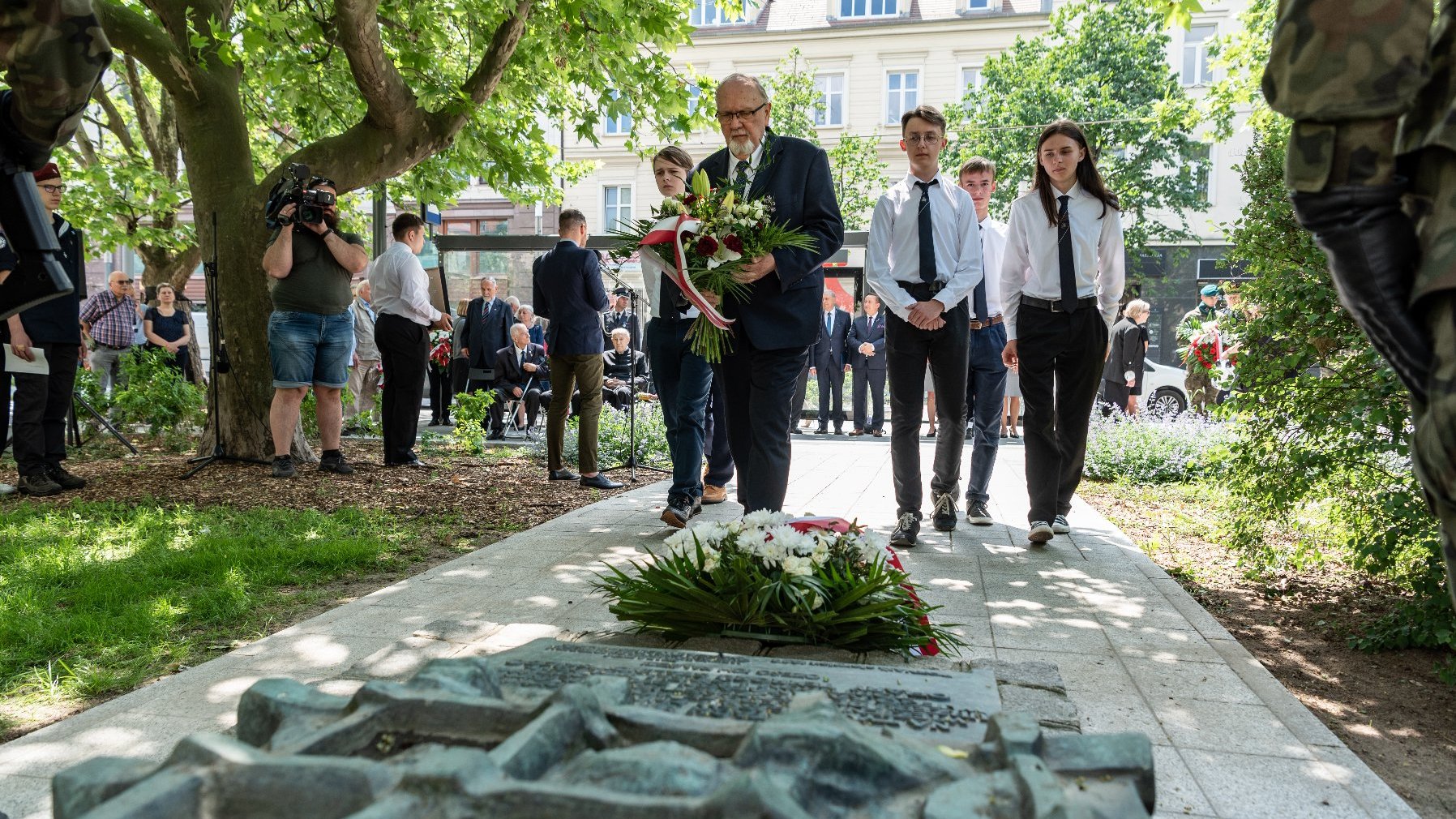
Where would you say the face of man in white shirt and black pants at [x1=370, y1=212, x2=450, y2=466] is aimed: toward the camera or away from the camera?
away from the camera

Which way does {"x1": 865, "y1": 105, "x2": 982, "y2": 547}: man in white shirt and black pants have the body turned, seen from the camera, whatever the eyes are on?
toward the camera

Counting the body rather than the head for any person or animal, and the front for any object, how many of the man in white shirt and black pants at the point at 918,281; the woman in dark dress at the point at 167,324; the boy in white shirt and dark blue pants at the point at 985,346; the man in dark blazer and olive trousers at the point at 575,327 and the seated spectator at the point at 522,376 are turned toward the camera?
4

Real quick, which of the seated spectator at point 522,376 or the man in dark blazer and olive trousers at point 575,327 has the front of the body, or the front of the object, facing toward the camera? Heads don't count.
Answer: the seated spectator

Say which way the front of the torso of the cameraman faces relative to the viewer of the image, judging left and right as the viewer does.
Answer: facing the viewer

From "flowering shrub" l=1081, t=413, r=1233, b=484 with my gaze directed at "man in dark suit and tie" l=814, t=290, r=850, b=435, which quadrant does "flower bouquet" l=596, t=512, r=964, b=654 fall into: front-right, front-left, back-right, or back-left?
back-left

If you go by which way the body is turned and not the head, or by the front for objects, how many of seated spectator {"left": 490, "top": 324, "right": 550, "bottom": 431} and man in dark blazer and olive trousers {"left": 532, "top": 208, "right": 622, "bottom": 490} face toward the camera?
1

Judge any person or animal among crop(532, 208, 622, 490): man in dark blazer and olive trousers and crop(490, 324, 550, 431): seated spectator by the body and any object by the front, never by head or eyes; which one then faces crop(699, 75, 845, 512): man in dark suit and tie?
the seated spectator

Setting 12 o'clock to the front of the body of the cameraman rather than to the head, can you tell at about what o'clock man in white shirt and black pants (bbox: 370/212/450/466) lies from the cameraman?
The man in white shirt and black pants is roughly at 7 o'clock from the cameraman.

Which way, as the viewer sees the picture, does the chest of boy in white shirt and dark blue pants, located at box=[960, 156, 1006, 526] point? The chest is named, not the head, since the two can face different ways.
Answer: toward the camera

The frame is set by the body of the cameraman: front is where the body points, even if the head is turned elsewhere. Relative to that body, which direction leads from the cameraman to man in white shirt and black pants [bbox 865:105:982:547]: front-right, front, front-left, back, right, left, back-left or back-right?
front-left

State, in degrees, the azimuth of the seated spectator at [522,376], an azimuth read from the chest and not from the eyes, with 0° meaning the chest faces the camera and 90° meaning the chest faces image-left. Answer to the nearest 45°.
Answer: approximately 0°

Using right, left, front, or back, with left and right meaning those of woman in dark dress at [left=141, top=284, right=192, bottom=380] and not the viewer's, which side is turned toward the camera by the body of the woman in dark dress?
front
